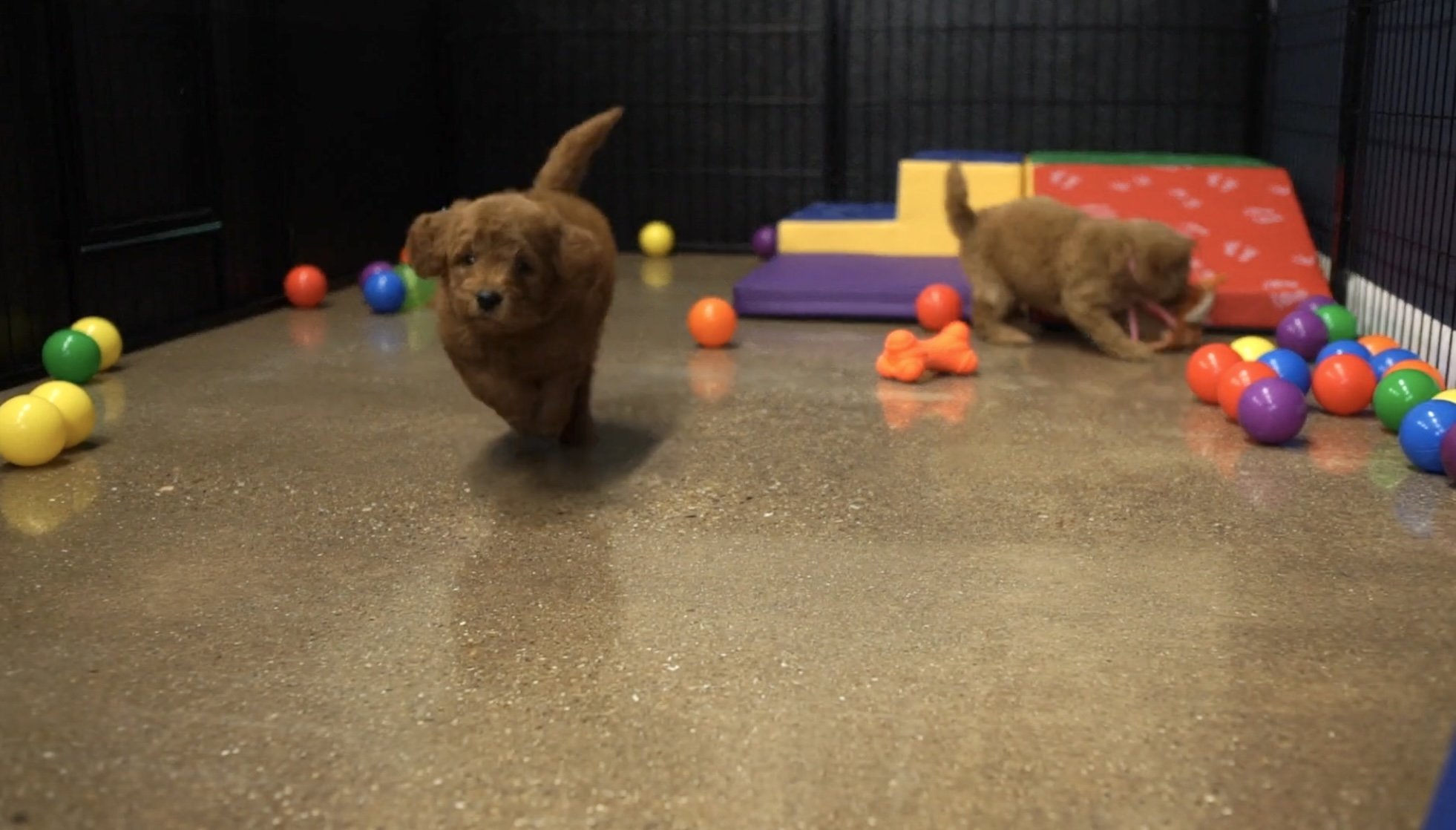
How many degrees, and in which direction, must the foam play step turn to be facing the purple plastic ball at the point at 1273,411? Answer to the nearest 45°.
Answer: approximately 90° to its left

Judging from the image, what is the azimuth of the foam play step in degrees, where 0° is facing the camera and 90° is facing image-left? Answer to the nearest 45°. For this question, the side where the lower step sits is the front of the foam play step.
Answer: approximately 90°

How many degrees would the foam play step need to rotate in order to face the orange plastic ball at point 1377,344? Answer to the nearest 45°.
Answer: approximately 135° to its left

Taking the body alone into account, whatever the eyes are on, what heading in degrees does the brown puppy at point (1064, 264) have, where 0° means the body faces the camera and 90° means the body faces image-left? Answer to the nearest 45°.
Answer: approximately 270°

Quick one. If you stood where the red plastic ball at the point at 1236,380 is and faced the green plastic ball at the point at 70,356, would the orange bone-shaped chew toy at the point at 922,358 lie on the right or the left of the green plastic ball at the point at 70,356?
right

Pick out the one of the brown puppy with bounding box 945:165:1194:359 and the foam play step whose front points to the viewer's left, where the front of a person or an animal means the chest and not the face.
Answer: the foam play step

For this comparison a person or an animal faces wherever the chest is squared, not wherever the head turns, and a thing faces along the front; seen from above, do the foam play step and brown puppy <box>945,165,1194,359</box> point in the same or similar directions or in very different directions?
very different directions

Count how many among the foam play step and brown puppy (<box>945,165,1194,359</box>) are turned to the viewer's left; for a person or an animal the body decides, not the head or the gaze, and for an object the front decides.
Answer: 1

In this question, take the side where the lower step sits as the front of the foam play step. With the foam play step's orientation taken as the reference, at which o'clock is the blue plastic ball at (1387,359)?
The blue plastic ball is roughly at 8 o'clock from the foam play step.

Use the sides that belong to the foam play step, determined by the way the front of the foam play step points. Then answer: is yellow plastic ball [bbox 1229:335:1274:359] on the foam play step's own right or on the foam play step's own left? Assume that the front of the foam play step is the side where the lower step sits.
on the foam play step's own left
